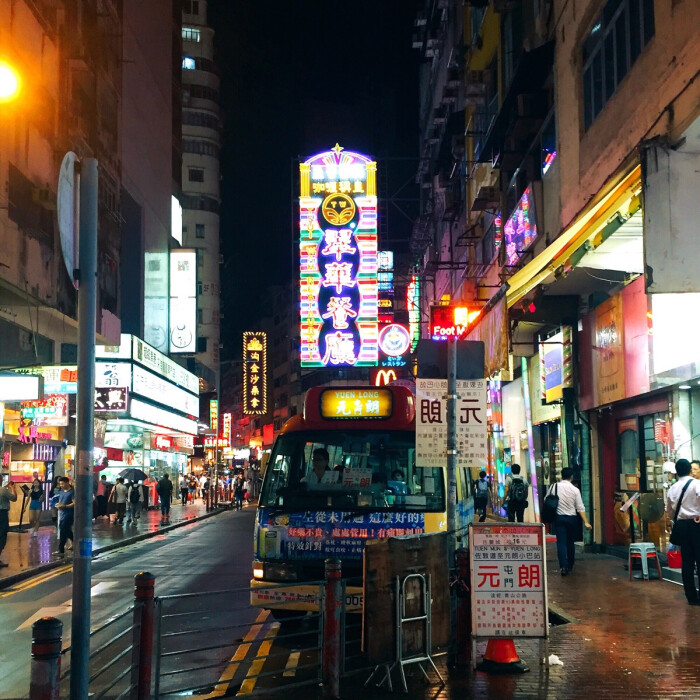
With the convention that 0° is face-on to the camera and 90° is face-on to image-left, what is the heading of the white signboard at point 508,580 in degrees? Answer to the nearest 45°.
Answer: approximately 0°

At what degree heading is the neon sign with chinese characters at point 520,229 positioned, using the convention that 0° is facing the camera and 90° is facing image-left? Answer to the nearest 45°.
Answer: approximately 45°

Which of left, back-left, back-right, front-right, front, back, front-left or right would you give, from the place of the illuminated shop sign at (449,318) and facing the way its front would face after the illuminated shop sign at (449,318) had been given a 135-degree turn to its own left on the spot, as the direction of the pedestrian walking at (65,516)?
back

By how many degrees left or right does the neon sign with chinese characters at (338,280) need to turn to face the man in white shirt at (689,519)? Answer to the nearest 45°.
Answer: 0° — it already faces them

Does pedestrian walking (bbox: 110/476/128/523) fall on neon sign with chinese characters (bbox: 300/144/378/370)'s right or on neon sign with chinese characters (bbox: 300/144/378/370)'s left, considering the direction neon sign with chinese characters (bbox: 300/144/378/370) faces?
on its right

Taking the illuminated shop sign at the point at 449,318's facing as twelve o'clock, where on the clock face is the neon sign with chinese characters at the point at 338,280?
The neon sign with chinese characters is roughly at 5 o'clock from the illuminated shop sign.

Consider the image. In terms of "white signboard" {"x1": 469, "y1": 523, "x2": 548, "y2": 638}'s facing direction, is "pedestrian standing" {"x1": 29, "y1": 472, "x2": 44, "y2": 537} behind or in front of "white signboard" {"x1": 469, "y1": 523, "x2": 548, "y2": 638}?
behind
